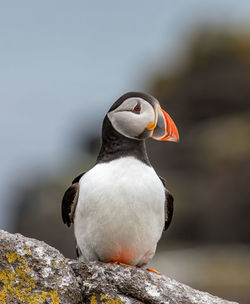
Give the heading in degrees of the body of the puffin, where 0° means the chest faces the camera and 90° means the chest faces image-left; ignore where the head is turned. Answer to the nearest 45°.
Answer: approximately 0°
